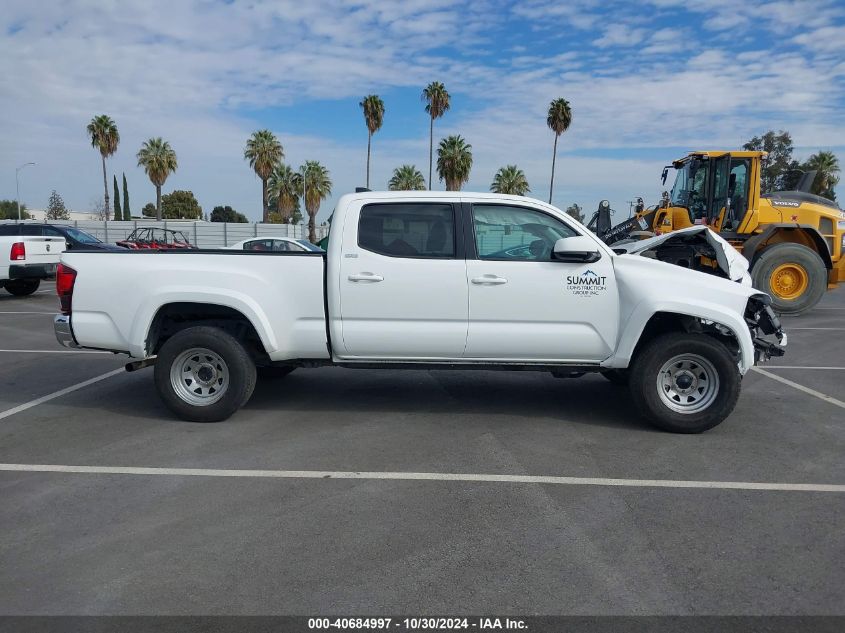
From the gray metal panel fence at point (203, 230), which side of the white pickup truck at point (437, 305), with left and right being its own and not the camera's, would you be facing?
left

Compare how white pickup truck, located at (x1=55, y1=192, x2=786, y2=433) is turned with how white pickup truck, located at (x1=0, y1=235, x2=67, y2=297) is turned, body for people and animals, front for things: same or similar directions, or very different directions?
very different directions

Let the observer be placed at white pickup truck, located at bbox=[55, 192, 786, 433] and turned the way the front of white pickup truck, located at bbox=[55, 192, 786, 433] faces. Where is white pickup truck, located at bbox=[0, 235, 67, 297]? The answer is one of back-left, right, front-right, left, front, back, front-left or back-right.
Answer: back-left

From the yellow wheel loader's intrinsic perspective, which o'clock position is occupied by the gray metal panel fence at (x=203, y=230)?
The gray metal panel fence is roughly at 1 o'clock from the yellow wheel loader.

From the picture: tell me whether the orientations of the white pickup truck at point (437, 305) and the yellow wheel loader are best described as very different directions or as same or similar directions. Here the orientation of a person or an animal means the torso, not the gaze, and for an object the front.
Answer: very different directions

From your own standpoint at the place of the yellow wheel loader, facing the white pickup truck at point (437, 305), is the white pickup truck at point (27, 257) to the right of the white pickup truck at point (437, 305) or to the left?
right

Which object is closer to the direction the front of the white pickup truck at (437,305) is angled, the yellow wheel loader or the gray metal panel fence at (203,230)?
the yellow wheel loader

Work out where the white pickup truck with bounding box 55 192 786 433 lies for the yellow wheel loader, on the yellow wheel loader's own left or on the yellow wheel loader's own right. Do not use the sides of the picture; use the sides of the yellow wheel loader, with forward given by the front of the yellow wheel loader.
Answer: on the yellow wheel loader's own left

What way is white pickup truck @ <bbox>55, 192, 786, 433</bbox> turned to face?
to the viewer's right

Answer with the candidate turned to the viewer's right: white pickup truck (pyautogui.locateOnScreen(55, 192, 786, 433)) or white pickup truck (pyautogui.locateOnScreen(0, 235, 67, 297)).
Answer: white pickup truck (pyautogui.locateOnScreen(55, 192, 786, 433))

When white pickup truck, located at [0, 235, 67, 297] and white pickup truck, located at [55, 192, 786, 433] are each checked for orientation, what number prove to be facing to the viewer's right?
1

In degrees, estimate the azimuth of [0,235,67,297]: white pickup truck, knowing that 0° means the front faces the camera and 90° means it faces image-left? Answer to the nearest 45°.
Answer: approximately 135°

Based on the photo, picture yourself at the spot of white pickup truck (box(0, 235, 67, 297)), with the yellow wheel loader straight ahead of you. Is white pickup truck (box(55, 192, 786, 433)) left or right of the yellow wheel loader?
right

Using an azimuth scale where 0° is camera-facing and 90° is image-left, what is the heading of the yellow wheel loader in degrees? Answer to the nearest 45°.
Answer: approximately 90°

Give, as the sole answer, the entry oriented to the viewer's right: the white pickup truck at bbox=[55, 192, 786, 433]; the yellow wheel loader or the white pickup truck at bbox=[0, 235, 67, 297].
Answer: the white pickup truck at bbox=[55, 192, 786, 433]
